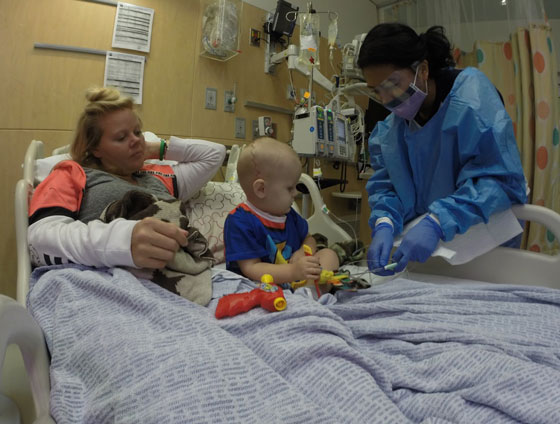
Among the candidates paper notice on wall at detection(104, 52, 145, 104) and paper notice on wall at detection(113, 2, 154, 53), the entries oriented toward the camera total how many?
2

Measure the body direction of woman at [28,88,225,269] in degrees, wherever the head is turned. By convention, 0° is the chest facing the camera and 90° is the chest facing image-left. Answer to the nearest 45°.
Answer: approximately 315°

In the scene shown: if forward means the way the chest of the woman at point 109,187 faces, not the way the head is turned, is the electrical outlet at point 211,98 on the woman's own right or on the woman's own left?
on the woman's own left

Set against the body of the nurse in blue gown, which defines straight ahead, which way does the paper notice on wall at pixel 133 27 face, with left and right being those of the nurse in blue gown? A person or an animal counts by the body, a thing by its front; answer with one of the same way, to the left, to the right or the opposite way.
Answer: to the left

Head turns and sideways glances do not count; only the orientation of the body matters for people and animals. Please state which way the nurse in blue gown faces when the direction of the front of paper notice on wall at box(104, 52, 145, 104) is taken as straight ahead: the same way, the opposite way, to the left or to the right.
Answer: to the right
